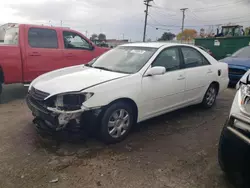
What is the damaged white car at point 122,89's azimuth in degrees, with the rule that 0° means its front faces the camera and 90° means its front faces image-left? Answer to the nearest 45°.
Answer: approximately 45°

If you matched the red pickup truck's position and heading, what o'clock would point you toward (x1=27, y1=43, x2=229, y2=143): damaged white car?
The damaged white car is roughly at 2 o'clock from the red pickup truck.

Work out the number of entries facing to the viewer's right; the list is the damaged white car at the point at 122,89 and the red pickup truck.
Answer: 1

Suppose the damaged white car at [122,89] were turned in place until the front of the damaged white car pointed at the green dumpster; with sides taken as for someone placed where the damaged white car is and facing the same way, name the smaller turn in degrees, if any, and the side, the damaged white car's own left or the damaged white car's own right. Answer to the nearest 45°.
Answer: approximately 180°

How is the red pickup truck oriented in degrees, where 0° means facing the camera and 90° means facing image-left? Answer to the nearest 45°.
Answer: approximately 270°
